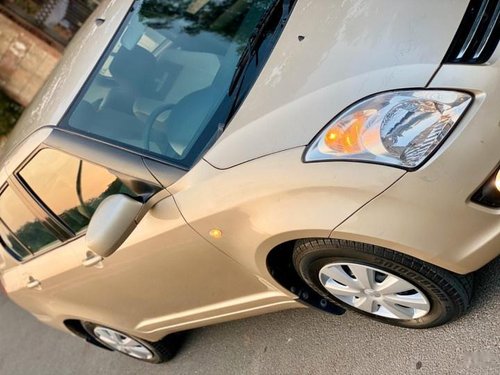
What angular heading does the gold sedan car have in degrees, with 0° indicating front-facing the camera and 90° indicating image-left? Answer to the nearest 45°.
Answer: approximately 315°
